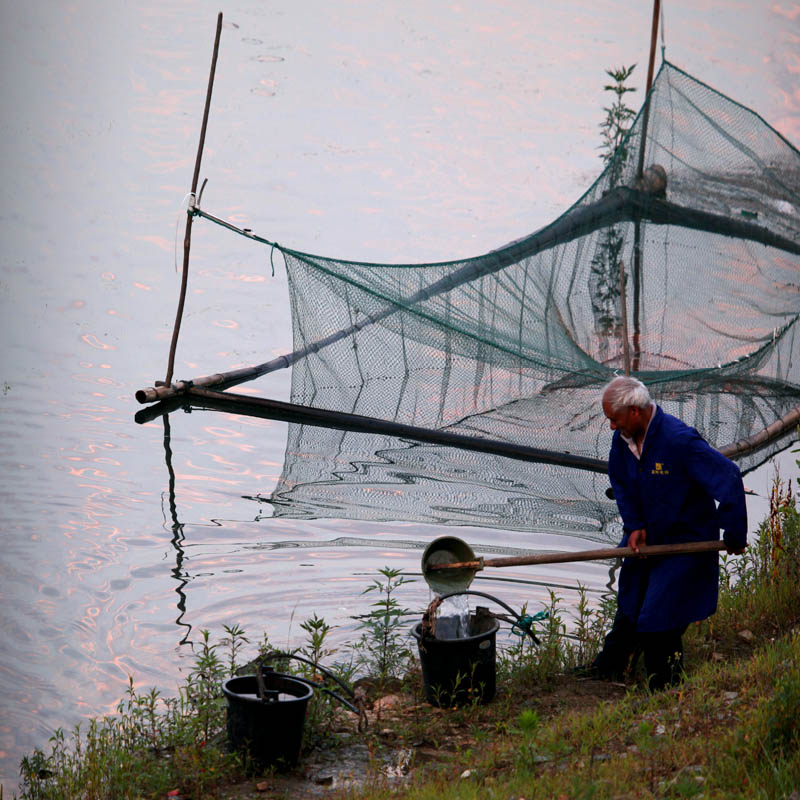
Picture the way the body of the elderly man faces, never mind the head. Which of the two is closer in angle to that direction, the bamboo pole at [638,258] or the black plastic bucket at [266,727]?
the black plastic bucket

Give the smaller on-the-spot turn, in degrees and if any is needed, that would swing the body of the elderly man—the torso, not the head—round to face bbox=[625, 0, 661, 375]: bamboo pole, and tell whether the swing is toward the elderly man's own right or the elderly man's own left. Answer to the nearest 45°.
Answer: approximately 135° to the elderly man's own right

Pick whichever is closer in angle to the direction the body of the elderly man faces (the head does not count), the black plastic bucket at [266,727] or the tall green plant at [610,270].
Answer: the black plastic bucket

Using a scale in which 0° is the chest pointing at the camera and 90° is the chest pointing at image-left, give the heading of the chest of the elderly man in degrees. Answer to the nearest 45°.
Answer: approximately 45°

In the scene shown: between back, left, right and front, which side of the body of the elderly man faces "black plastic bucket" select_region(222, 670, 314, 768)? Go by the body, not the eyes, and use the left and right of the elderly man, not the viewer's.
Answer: front

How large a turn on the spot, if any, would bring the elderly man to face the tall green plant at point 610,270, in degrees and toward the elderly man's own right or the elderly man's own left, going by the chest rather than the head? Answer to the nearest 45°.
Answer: approximately 135° to the elderly man's own right
